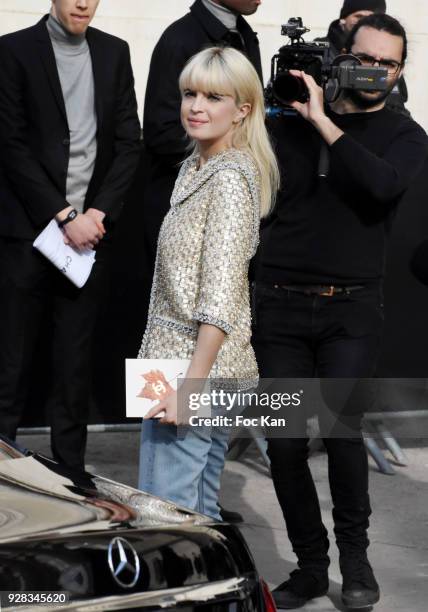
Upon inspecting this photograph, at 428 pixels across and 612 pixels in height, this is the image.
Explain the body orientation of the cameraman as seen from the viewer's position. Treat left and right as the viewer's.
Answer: facing the viewer

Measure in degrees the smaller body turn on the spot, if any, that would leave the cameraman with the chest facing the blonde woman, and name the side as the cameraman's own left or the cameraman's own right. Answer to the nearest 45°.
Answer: approximately 45° to the cameraman's own right
